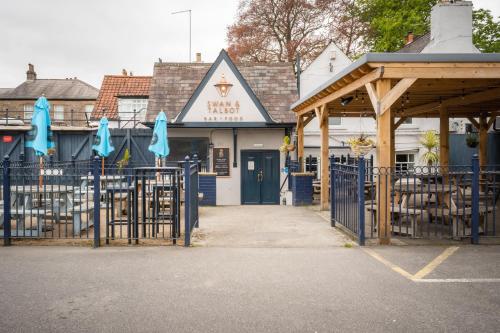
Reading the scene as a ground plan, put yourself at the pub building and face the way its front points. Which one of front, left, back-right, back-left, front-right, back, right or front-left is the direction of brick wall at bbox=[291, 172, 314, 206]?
front-left

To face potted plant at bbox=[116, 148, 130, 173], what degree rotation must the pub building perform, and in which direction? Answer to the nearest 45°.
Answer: approximately 90° to its right

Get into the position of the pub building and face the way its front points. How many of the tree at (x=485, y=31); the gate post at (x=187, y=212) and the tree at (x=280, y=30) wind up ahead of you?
1

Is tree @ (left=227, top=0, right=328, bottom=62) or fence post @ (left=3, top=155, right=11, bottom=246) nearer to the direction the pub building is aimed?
the fence post

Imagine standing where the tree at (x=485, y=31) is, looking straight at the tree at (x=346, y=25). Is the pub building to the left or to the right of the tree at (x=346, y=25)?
left

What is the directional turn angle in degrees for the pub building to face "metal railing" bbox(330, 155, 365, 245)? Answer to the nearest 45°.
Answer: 0° — it already faces it

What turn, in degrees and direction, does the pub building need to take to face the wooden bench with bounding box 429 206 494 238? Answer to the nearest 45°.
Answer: approximately 45° to its left

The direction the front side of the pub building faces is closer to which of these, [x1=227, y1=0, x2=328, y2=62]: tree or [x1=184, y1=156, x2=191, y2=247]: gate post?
the gate post

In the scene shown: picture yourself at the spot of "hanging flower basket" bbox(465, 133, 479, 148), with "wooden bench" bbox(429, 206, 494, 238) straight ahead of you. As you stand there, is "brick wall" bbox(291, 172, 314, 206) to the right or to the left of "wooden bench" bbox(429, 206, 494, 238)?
right

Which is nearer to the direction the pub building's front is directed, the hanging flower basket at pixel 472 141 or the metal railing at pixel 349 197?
the metal railing

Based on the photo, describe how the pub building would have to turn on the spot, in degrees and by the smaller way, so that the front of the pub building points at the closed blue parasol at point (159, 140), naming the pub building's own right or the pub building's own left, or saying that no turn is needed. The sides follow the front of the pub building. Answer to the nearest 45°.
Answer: approximately 45° to the pub building's own right

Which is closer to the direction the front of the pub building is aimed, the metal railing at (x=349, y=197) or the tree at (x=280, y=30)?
the metal railing

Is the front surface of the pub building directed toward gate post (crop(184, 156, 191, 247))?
yes

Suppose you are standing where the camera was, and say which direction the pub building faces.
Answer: facing the viewer

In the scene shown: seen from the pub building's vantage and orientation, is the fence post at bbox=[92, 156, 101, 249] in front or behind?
in front
